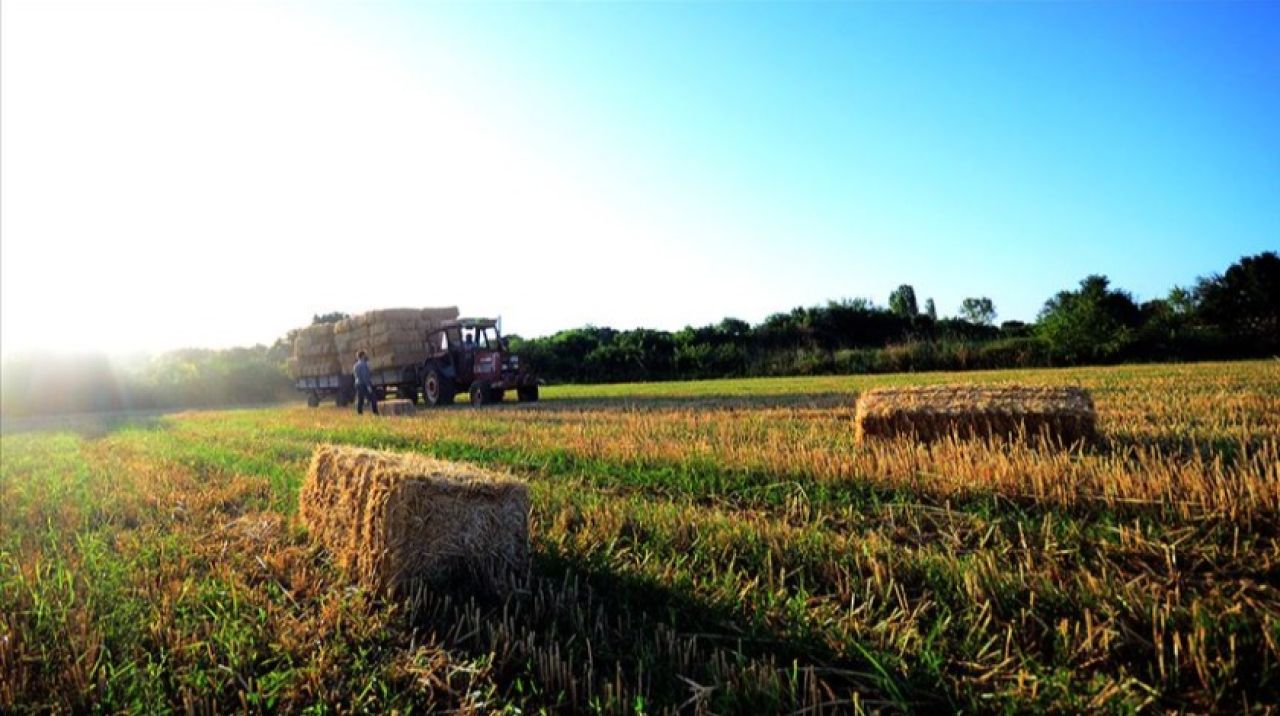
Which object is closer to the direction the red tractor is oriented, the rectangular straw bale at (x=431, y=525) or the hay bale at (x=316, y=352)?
the rectangular straw bale

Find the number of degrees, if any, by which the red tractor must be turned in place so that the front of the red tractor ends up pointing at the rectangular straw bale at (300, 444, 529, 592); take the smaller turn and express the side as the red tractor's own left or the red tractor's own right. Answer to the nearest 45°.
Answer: approximately 45° to the red tractor's own right

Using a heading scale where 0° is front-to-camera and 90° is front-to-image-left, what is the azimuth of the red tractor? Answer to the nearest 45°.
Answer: approximately 315°

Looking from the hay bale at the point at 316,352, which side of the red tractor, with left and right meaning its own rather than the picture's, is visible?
back

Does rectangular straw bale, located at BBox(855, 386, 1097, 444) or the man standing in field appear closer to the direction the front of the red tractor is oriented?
the rectangular straw bale

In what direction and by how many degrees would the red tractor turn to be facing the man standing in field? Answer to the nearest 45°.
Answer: approximately 135° to its right

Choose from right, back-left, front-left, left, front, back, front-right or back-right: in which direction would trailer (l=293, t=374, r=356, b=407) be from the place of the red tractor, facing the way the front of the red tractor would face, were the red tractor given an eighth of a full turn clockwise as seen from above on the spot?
back-right
